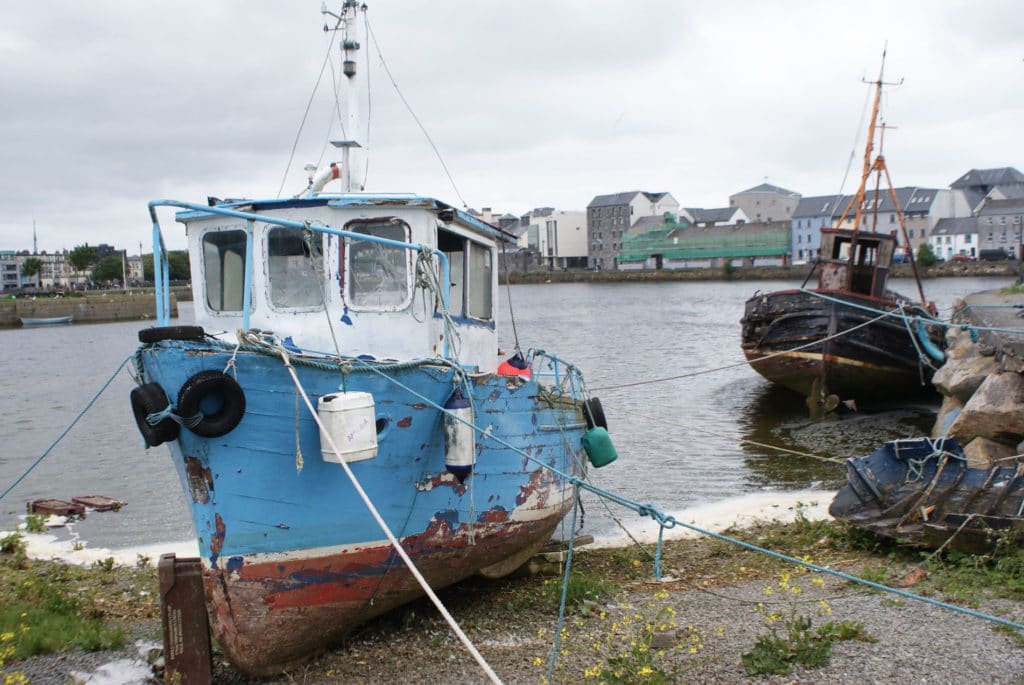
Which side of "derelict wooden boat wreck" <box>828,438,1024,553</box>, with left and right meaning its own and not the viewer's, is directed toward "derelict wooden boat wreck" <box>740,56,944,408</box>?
right

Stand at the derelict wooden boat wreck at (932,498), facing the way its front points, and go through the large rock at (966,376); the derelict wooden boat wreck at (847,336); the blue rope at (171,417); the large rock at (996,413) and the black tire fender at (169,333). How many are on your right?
3

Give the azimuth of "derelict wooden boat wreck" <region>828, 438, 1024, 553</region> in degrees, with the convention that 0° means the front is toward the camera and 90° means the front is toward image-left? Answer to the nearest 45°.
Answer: approximately 90°

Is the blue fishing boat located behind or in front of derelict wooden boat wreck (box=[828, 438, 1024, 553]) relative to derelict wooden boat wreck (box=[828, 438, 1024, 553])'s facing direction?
in front

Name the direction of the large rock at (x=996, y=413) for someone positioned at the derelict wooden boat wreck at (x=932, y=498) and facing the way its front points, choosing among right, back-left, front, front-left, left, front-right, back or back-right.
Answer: right

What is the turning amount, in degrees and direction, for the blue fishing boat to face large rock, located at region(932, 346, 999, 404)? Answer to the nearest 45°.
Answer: approximately 180°

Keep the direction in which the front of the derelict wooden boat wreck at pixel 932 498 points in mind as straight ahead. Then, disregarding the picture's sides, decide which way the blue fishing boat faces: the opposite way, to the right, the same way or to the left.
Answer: to the left

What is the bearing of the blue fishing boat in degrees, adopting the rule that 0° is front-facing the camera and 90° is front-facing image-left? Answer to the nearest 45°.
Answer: approximately 45°

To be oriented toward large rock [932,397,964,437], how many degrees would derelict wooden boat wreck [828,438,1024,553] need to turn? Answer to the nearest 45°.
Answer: approximately 90° to its right

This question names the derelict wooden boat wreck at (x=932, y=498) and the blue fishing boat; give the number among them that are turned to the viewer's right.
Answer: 0

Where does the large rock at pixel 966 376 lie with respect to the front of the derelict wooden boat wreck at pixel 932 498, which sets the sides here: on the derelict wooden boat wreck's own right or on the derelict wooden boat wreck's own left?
on the derelict wooden boat wreck's own right
